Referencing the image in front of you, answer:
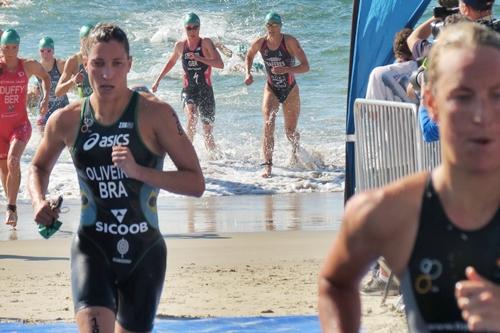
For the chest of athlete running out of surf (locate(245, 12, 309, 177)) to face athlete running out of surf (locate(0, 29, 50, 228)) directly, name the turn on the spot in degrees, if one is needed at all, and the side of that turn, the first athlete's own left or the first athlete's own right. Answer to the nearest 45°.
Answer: approximately 45° to the first athlete's own right

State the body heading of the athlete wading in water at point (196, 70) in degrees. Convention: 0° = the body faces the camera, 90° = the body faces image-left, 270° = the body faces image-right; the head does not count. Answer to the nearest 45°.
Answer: approximately 0°

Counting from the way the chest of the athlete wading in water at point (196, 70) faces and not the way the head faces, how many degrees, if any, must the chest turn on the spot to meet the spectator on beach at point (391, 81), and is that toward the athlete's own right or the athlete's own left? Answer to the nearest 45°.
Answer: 0° — they already face them

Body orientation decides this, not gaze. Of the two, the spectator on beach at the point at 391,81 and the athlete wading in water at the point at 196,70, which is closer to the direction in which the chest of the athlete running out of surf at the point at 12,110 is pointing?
the spectator on beach

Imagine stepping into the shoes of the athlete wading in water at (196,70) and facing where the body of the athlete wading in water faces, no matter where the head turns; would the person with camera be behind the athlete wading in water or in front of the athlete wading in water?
in front

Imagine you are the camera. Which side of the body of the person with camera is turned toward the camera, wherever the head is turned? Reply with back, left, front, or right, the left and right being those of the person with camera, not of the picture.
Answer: left

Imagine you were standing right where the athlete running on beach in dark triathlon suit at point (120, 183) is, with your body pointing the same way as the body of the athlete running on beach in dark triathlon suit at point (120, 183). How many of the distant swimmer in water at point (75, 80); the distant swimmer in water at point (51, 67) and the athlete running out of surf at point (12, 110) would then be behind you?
3

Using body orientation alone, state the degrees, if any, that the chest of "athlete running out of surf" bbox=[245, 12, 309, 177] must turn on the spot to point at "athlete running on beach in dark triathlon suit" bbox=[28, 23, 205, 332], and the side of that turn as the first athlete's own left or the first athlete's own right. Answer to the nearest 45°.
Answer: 0° — they already face them

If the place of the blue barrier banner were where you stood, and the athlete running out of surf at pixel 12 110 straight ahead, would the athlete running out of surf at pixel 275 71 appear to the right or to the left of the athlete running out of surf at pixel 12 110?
right

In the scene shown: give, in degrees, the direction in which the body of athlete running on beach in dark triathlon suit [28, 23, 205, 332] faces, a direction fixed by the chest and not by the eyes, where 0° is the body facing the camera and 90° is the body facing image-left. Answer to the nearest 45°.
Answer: approximately 0°
